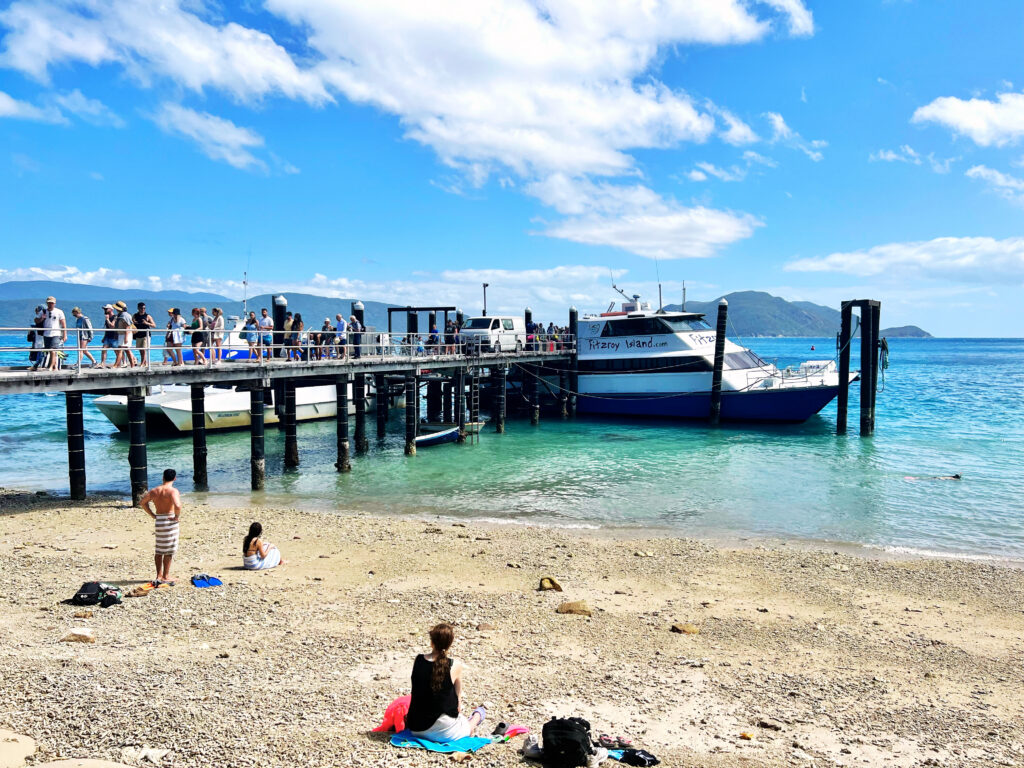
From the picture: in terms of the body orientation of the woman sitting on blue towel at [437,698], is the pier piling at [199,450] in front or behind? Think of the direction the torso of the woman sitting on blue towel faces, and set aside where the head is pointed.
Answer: in front

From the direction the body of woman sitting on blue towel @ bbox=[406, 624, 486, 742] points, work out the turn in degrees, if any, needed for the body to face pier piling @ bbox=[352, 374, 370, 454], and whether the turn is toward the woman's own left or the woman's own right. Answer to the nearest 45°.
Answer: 0° — they already face it

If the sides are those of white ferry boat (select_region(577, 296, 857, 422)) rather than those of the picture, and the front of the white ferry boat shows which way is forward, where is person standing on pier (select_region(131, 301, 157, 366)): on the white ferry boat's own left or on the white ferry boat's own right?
on the white ferry boat's own right

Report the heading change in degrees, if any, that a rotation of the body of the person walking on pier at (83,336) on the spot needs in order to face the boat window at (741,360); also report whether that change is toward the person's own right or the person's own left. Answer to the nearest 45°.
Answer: approximately 180°

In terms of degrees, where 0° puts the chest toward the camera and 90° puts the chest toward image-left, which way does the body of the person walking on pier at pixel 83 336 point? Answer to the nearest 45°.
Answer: approximately 90°

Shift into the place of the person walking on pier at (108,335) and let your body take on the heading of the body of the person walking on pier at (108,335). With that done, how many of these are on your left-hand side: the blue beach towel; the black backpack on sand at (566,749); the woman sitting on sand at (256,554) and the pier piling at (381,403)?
3

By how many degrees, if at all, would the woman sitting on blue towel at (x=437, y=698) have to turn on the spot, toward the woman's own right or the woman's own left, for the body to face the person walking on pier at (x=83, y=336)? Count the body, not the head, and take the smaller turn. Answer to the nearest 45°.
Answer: approximately 45° to the woman's own left

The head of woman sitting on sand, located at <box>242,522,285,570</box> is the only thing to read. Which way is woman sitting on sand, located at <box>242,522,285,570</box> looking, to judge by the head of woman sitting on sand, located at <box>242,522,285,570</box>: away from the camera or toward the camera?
away from the camera

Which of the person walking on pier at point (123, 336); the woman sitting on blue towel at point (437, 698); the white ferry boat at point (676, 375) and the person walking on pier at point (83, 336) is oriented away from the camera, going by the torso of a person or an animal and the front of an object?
the woman sitting on blue towel

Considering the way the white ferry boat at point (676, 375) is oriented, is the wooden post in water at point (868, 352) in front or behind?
in front

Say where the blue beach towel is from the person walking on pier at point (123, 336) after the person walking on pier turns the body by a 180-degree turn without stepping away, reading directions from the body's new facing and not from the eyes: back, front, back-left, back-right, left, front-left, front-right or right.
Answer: right

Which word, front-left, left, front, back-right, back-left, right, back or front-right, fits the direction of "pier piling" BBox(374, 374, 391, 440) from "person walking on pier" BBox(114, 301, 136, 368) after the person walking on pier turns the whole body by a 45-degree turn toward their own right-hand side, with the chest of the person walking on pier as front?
right

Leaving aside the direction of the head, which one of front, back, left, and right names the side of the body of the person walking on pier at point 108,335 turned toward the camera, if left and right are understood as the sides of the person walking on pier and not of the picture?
left

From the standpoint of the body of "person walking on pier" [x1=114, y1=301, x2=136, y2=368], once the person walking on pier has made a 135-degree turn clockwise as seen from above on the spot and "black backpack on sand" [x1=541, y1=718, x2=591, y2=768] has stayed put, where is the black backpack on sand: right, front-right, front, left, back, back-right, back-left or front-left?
back-right

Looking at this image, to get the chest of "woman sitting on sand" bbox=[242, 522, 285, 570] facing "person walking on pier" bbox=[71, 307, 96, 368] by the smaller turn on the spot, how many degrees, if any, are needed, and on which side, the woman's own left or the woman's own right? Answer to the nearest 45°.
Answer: approximately 90° to the woman's own left

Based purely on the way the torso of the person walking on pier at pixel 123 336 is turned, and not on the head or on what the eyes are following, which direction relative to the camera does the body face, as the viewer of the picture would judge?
to the viewer's left

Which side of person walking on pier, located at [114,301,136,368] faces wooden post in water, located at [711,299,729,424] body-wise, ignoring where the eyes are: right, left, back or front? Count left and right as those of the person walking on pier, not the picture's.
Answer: back

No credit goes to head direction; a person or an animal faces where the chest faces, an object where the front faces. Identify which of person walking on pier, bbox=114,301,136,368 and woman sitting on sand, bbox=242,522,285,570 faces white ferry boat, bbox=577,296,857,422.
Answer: the woman sitting on sand
